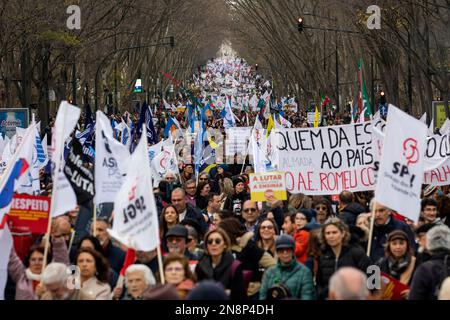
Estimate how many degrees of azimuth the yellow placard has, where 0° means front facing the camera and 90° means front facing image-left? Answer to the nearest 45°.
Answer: approximately 0°

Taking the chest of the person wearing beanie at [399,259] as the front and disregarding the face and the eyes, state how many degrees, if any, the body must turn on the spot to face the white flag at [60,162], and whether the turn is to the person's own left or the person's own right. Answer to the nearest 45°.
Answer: approximately 90° to the person's own right

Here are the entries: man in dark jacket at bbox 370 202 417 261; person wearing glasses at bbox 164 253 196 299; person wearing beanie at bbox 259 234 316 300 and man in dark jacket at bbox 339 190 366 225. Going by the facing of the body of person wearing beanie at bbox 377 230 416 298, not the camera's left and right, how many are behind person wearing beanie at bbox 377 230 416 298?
2

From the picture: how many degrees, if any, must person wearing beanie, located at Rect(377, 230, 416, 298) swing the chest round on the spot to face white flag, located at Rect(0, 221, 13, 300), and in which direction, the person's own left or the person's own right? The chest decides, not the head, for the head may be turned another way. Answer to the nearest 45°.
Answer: approximately 90° to the person's own right

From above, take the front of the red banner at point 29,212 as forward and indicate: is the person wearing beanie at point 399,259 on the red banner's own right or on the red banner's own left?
on the red banner's own left

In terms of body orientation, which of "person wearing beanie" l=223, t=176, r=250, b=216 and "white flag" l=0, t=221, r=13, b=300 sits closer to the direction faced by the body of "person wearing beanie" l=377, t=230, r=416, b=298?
the white flag
